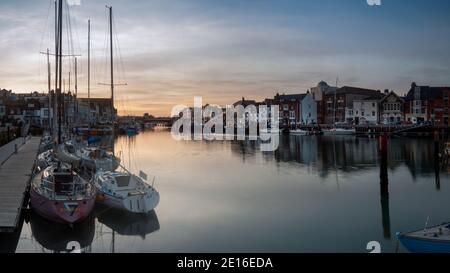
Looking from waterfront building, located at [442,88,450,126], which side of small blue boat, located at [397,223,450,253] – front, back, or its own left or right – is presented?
right

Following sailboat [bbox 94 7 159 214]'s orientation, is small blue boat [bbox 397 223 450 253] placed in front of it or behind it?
behind

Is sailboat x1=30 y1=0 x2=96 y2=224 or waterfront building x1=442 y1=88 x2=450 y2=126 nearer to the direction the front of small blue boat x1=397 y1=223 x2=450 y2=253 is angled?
the sailboat

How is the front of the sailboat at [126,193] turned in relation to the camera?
facing away from the viewer and to the left of the viewer

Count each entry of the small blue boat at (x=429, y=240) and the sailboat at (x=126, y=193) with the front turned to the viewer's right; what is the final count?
0

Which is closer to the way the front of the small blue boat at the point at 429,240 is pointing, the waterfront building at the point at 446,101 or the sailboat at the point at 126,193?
the sailboat

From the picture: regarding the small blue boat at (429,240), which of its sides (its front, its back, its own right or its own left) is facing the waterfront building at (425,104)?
right

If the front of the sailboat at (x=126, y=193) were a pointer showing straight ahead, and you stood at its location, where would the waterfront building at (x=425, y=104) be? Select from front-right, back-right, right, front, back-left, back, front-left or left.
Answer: right

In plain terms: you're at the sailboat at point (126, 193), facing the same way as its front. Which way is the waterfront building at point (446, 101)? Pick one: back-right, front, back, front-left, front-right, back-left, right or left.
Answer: right

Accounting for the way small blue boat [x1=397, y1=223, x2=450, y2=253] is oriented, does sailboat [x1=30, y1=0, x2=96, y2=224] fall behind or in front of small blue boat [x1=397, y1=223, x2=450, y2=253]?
in front

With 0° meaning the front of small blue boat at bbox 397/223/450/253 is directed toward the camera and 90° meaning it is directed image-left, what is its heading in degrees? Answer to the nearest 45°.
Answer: approximately 90°
